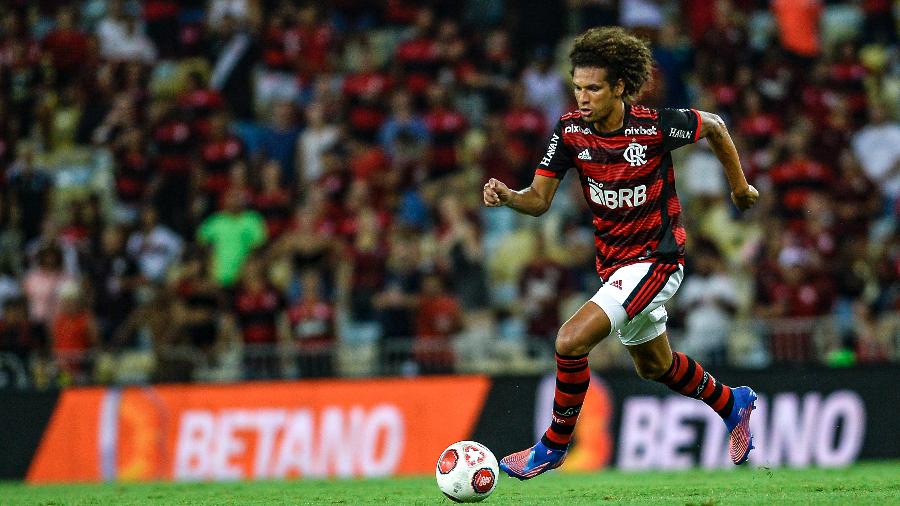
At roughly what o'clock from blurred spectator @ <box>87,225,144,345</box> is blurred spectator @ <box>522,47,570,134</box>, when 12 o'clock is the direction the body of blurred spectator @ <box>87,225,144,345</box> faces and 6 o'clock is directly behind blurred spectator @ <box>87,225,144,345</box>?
blurred spectator @ <box>522,47,570,134</box> is roughly at 9 o'clock from blurred spectator @ <box>87,225,144,345</box>.

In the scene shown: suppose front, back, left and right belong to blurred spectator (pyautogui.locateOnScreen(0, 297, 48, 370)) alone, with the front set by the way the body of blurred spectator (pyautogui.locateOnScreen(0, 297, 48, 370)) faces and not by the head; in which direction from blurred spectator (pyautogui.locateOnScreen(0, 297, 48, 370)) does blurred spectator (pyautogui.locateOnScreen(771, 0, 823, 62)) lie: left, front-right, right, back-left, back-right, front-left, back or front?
left

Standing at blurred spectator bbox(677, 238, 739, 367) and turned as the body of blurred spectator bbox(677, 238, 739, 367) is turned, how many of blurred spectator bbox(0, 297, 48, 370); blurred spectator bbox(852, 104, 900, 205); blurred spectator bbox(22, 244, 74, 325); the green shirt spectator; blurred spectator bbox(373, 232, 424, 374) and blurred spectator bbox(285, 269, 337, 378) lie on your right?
5

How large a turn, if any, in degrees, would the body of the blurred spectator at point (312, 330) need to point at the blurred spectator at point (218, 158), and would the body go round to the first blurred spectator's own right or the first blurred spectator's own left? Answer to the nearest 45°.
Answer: approximately 180°

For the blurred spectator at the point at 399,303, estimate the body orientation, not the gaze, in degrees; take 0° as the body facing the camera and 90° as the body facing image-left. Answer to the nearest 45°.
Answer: approximately 0°

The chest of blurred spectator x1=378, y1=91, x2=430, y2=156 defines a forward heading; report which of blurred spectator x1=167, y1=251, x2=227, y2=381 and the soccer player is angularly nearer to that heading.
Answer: the soccer player

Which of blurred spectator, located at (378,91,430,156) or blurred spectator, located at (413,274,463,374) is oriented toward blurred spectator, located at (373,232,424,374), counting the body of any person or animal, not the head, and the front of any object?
blurred spectator, located at (378,91,430,156)

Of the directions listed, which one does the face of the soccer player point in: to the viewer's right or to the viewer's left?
to the viewer's left

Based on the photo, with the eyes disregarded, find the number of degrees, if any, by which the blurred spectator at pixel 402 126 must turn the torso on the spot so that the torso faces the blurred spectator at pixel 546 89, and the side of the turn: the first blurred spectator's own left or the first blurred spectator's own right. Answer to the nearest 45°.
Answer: approximately 90° to the first blurred spectator's own left
